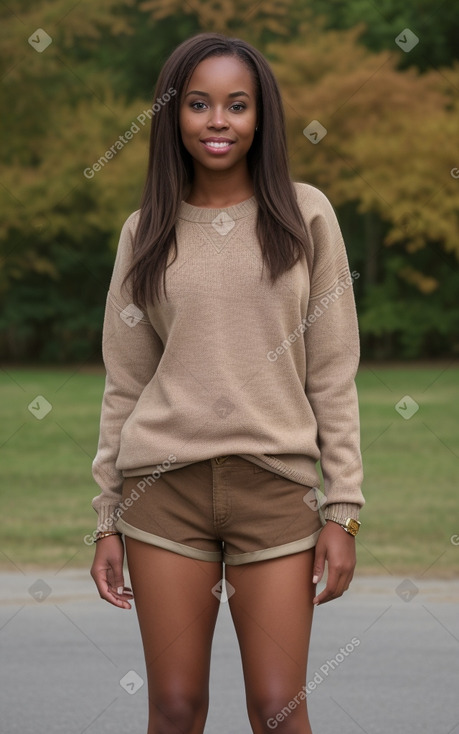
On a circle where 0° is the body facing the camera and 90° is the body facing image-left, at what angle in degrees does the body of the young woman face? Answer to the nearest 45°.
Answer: approximately 0°

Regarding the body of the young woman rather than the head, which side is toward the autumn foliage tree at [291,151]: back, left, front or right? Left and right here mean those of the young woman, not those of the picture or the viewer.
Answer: back
